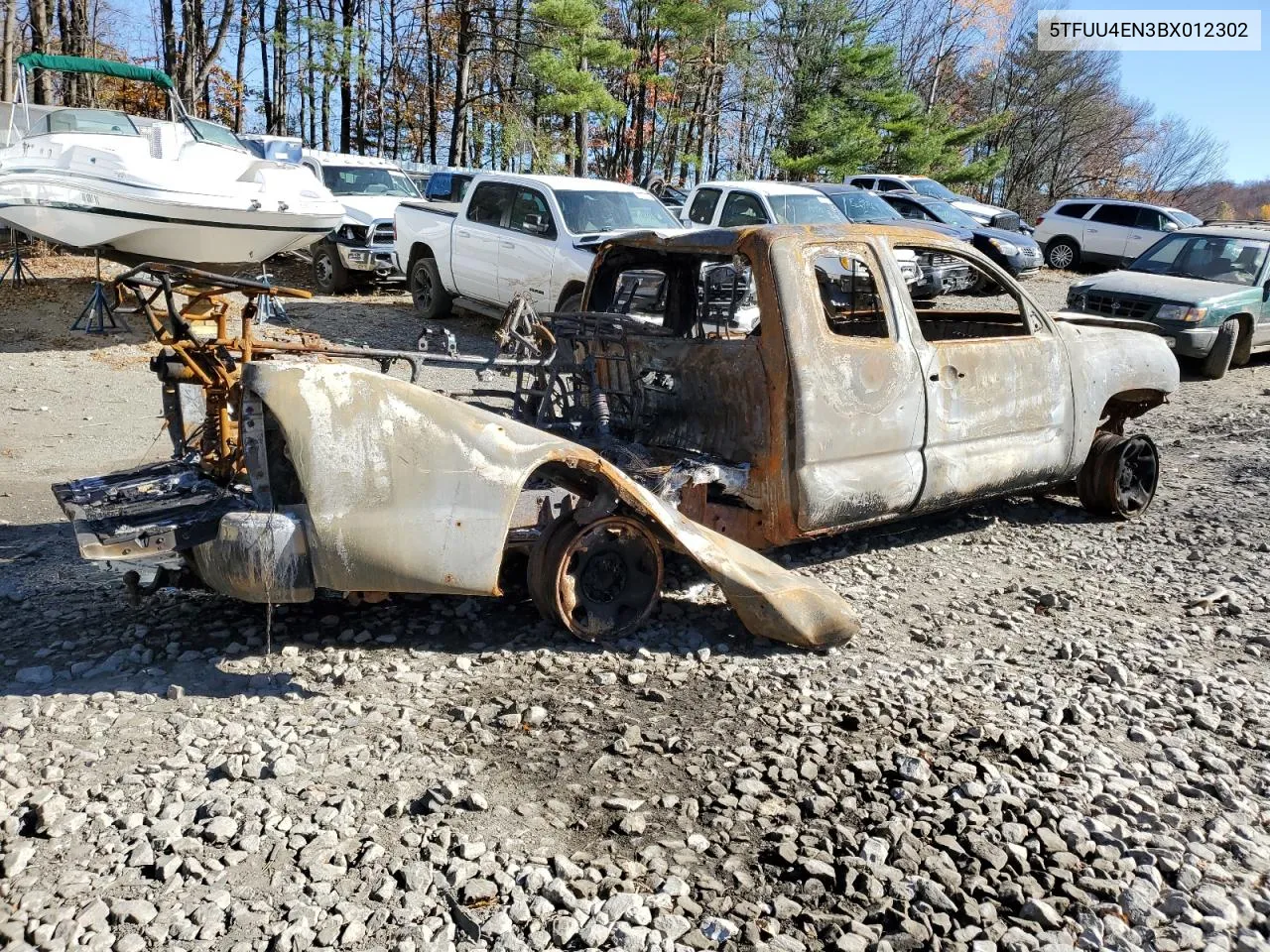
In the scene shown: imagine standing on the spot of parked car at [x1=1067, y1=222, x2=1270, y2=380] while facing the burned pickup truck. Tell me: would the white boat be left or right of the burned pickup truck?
right

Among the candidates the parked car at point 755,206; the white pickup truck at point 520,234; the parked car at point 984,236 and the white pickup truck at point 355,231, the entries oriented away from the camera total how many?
0

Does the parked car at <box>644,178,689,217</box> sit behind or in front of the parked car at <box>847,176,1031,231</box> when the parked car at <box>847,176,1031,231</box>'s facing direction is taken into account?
behind

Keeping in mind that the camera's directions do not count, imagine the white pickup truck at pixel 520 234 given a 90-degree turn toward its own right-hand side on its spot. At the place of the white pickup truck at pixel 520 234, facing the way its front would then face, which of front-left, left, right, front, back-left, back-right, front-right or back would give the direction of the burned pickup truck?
front-left

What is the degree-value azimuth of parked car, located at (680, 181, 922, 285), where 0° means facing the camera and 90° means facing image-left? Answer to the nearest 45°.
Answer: approximately 315°

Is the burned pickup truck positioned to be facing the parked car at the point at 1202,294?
yes

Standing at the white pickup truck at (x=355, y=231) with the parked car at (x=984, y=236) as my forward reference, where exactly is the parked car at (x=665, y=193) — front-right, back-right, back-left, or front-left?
front-left

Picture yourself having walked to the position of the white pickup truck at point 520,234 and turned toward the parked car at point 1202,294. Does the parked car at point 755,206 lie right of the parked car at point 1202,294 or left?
left

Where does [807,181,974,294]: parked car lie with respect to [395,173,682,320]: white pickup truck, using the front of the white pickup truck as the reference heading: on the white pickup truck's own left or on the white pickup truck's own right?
on the white pickup truck's own left

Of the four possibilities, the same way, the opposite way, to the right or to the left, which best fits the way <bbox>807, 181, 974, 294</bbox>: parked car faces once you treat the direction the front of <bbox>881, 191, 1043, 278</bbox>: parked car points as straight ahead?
the same way

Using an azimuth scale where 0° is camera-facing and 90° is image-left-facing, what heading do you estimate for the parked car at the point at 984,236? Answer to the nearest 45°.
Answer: approximately 315°

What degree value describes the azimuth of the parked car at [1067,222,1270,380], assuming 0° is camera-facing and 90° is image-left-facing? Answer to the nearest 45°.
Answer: approximately 45°

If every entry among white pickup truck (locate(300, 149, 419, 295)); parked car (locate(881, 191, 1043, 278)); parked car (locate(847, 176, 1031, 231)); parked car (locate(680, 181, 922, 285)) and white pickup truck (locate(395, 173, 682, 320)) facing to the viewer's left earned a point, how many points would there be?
0

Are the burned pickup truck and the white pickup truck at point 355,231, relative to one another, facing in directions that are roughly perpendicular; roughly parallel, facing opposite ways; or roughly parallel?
roughly perpendicular

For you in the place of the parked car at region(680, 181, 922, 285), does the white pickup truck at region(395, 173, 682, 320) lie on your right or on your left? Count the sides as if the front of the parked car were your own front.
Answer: on your right

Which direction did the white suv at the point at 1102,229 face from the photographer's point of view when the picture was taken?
facing the viewer and to the right of the viewer

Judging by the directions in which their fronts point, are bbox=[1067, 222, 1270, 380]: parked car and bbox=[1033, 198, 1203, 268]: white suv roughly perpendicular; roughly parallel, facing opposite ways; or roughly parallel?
roughly perpendicular

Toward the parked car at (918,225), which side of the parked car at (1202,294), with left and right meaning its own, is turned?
right

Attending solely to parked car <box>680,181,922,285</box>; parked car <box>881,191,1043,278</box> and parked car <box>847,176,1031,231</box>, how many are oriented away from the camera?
0
